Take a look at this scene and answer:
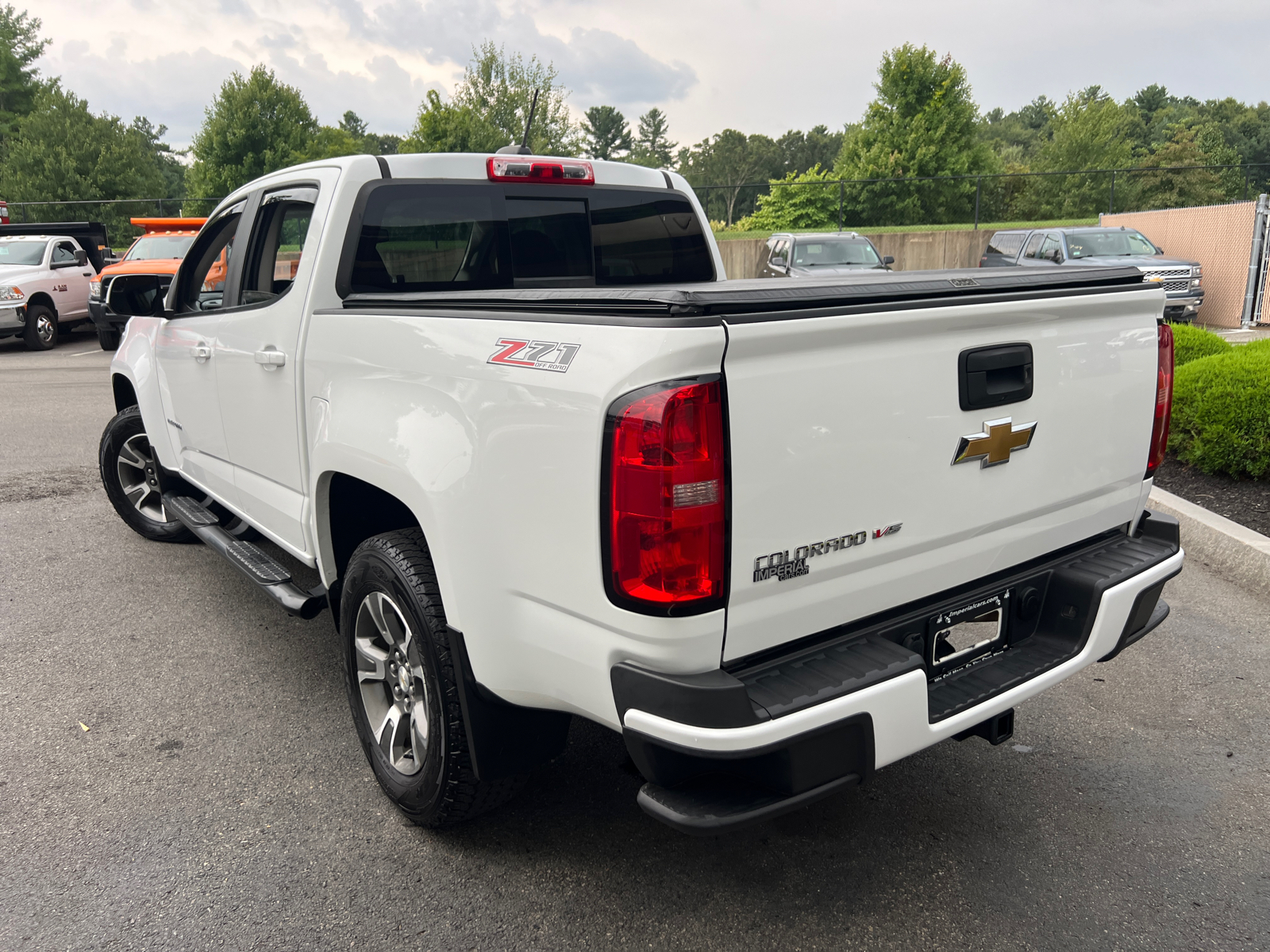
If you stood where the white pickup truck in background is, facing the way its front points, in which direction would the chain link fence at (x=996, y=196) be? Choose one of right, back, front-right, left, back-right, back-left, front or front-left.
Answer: back-left

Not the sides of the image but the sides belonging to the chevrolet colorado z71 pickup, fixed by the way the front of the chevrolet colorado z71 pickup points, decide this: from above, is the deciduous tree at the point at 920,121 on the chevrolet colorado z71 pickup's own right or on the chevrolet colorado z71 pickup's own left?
on the chevrolet colorado z71 pickup's own right

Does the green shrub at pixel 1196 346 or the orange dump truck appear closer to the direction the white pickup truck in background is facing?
the green shrub

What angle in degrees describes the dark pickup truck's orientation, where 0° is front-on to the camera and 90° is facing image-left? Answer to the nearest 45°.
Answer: approximately 315°

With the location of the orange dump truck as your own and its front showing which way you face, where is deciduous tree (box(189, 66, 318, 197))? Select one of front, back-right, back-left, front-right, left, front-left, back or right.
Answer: back-right

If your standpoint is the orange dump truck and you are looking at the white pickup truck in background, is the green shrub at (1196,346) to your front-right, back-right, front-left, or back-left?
back-left

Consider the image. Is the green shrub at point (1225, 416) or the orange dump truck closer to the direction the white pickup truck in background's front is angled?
the green shrub

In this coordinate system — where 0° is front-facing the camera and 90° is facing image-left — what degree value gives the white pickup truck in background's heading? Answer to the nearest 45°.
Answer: approximately 45°

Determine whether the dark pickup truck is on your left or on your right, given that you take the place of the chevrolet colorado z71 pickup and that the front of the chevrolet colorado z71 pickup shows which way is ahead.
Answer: on your right

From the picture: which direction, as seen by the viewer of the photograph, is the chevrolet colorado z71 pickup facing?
facing away from the viewer and to the left of the viewer

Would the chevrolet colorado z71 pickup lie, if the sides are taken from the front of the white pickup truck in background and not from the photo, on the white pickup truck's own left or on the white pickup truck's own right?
on the white pickup truck's own left
